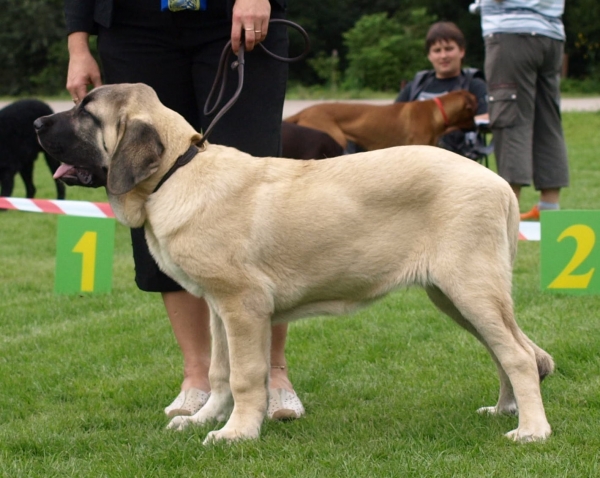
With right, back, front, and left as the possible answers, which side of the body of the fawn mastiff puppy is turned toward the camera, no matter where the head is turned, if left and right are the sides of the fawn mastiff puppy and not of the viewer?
left

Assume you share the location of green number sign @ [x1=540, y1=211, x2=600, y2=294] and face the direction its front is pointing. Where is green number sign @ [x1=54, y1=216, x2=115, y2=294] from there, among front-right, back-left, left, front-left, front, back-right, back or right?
right

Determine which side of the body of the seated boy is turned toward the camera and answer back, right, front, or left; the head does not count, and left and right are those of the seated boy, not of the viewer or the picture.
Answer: front

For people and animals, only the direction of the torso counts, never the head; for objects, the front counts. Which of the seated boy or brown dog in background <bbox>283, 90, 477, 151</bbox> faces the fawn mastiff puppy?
the seated boy

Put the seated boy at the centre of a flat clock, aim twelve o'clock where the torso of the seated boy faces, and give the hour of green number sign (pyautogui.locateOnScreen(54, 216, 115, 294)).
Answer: The green number sign is roughly at 1 o'clock from the seated boy.

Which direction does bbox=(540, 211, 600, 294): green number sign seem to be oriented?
toward the camera

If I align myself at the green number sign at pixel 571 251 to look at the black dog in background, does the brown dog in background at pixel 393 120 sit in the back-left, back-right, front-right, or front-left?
front-right

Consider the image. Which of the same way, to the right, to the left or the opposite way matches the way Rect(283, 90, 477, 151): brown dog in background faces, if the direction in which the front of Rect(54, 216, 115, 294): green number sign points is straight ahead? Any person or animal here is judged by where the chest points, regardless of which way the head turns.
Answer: to the left

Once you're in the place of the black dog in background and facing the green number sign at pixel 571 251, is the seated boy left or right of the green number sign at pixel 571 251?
left

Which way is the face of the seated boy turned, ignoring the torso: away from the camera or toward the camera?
toward the camera

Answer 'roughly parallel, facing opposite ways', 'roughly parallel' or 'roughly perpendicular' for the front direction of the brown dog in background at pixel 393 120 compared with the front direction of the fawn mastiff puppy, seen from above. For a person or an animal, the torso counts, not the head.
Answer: roughly parallel, facing opposite ways

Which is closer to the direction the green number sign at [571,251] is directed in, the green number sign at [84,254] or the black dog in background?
the green number sign

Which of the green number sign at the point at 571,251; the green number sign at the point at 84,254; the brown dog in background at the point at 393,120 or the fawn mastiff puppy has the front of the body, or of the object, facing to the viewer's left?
the fawn mastiff puppy

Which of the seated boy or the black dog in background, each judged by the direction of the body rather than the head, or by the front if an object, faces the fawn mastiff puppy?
the seated boy

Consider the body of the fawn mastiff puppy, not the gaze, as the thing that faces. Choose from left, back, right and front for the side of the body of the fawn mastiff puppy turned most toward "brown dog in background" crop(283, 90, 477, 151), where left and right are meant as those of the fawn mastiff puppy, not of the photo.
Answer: right

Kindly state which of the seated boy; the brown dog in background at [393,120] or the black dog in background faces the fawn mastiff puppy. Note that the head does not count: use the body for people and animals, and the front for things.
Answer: the seated boy

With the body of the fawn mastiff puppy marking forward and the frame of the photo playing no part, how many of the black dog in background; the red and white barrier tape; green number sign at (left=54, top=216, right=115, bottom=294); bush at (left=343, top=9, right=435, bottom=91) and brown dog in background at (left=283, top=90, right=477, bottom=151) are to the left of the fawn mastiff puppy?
0
